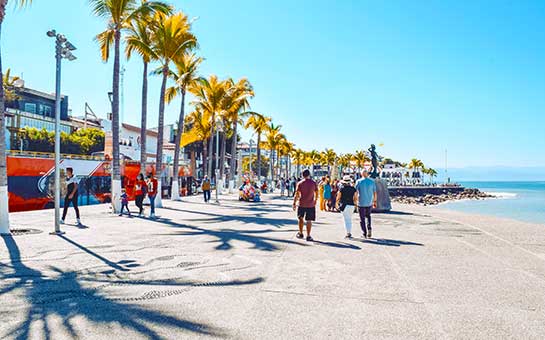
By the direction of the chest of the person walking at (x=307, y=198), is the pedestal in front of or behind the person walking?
in front

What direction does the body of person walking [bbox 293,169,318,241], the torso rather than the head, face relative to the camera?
away from the camera

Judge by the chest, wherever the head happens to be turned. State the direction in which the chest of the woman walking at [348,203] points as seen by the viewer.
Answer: away from the camera

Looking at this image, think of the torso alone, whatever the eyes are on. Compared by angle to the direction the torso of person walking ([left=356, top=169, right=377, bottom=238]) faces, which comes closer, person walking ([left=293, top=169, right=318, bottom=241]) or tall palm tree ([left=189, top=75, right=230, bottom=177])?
the tall palm tree

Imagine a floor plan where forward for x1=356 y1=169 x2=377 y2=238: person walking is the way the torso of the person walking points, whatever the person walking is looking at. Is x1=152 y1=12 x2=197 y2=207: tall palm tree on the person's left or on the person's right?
on the person's left

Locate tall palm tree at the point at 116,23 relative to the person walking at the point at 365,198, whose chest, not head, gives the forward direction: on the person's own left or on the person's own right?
on the person's own left

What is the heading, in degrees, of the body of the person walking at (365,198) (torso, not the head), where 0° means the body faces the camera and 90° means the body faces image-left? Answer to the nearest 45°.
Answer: approximately 180°

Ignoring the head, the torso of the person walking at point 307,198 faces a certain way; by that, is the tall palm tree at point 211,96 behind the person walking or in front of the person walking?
in front

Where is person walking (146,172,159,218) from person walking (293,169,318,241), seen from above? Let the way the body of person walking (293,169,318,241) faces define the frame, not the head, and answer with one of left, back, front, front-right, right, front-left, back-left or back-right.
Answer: front-left

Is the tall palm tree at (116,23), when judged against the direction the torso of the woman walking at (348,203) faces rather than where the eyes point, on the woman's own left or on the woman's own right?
on the woman's own left

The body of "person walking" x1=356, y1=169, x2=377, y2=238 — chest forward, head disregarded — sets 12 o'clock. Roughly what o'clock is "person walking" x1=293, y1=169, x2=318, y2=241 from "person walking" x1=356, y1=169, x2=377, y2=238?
"person walking" x1=293, y1=169, x2=318, y2=241 is roughly at 8 o'clock from "person walking" x1=356, y1=169, x2=377, y2=238.

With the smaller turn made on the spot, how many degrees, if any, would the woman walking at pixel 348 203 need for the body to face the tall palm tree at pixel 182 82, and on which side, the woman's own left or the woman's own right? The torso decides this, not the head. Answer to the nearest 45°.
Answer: approximately 45° to the woman's own left
